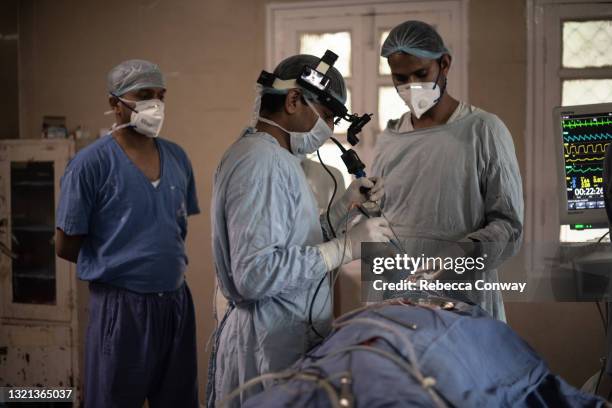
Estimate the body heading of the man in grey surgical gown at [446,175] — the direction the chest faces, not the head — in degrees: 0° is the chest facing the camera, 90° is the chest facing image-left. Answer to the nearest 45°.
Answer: approximately 45°

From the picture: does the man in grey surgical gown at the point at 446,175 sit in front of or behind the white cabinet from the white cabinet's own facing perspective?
in front

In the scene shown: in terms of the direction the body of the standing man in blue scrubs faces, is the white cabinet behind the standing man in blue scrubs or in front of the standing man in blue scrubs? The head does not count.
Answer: behind

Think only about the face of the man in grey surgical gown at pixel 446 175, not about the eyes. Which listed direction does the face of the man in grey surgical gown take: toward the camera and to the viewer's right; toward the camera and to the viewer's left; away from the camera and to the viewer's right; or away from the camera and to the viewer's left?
toward the camera and to the viewer's left

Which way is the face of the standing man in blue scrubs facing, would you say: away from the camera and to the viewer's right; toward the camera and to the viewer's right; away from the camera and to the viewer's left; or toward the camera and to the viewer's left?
toward the camera and to the viewer's right

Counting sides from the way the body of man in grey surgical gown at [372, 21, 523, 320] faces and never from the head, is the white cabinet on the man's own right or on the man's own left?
on the man's own right

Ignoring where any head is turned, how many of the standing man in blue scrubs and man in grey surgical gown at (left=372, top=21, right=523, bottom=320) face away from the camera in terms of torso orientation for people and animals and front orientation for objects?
0

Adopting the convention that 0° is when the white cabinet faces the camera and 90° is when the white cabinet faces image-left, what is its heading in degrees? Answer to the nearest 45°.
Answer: approximately 0°

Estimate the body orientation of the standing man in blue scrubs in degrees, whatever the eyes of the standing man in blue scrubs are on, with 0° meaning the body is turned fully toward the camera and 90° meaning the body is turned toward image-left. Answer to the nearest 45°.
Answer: approximately 315°
